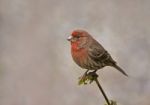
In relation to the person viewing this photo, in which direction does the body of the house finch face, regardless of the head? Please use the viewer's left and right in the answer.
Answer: facing to the left of the viewer
